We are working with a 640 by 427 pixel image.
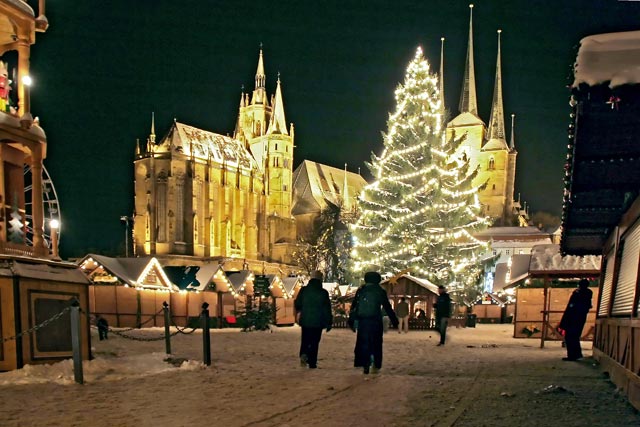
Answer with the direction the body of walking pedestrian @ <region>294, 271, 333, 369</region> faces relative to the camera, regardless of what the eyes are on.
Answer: away from the camera

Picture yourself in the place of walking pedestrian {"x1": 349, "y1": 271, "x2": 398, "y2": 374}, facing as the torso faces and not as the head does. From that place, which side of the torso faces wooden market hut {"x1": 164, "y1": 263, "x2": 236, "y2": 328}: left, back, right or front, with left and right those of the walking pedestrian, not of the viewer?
front

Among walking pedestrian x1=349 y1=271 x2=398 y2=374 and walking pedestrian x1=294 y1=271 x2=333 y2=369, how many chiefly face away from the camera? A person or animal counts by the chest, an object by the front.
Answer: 2

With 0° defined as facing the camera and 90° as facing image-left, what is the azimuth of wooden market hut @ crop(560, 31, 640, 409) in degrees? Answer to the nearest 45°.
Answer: approximately 90°

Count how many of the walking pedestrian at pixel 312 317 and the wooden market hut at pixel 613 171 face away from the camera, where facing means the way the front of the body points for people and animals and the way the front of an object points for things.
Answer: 1

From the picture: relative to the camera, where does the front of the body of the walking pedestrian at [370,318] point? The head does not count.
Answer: away from the camera

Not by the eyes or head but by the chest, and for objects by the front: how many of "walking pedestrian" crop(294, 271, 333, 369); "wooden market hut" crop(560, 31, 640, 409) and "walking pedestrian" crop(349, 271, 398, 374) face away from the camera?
2

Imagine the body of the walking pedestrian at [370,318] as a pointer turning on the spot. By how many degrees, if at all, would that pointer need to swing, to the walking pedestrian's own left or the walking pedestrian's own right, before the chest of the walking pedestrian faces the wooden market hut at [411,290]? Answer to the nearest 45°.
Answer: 0° — they already face it
